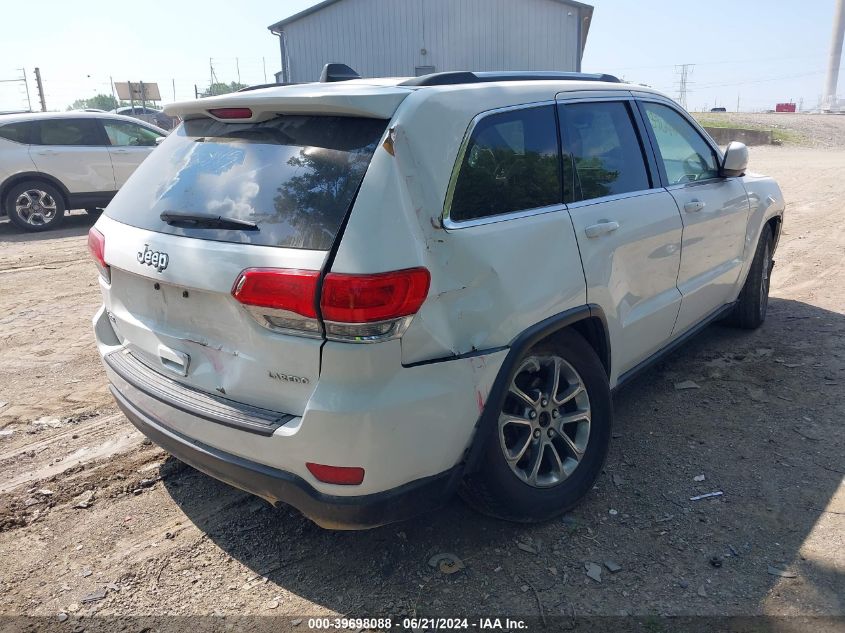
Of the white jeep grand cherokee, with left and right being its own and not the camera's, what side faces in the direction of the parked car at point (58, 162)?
left

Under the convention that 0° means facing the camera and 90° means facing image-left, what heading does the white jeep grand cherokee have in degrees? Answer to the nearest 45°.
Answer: approximately 225°

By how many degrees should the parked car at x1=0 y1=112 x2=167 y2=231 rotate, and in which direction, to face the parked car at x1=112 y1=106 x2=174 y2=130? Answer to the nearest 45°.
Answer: approximately 90° to its left

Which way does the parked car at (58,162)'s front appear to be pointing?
to the viewer's right

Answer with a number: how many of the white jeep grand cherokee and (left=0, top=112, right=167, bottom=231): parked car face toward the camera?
0

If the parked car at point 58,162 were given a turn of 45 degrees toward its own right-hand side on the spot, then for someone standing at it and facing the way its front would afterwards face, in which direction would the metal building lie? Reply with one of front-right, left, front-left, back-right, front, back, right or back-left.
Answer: left

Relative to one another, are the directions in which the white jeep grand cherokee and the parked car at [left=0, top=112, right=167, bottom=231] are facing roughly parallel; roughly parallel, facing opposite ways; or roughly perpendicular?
roughly parallel
